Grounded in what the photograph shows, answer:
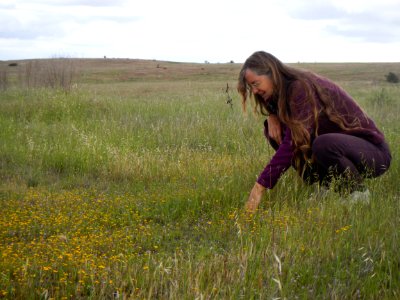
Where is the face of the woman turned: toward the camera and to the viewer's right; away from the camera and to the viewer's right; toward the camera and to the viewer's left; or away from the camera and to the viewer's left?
toward the camera and to the viewer's left

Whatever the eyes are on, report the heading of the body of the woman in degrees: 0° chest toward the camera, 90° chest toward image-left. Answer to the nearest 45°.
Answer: approximately 90°

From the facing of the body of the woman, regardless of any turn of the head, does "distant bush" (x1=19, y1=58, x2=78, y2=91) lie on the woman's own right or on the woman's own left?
on the woman's own right
